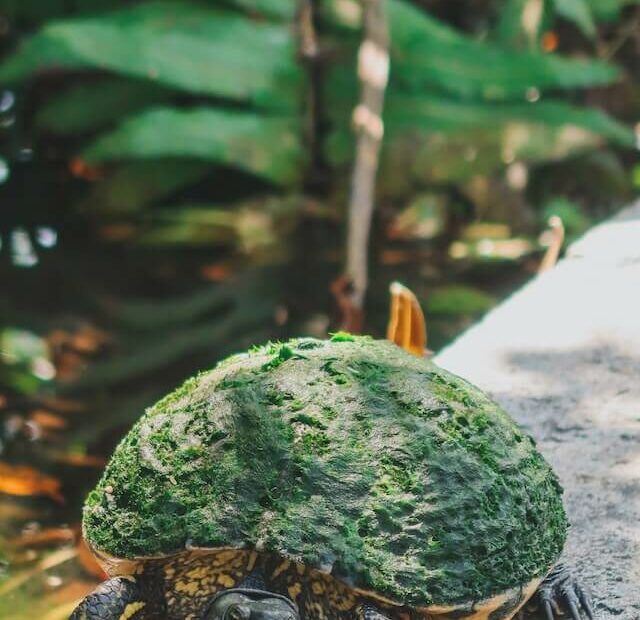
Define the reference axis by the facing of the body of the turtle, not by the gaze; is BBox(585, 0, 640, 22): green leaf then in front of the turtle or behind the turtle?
behind

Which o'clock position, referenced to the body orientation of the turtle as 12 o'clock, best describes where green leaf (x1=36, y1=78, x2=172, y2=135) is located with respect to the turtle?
The green leaf is roughly at 4 o'clock from the turtle.

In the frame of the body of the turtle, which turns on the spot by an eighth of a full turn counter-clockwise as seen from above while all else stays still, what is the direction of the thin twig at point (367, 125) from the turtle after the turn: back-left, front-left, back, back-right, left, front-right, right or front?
back

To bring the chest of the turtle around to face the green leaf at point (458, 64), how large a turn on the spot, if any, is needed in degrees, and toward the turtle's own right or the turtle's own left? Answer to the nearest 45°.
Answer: approximately 135° to the turtle's own right

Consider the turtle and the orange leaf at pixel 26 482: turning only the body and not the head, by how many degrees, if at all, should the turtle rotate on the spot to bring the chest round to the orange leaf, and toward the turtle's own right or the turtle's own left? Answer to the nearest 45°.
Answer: approximately 90° to the turtle's own right

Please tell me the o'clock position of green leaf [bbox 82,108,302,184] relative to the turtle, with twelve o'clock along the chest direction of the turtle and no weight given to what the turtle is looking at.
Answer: The green leaf is roughly at 4 o'clock from the turtle.

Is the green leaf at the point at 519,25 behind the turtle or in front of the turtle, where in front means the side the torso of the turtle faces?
behind
